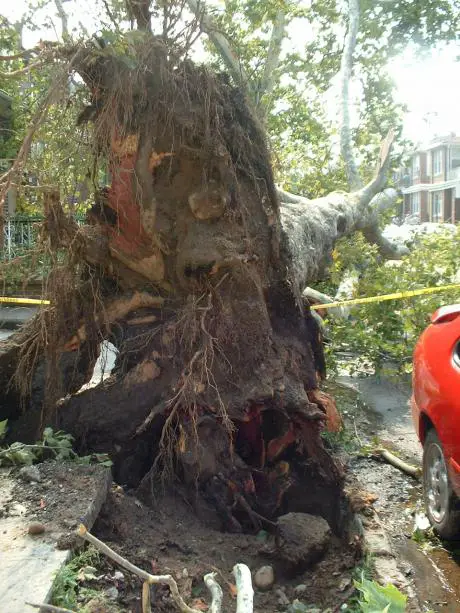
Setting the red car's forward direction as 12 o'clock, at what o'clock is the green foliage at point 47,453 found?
The green foliage is roughly at 4 o'clock from the red car.

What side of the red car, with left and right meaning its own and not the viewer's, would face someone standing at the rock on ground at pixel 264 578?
right

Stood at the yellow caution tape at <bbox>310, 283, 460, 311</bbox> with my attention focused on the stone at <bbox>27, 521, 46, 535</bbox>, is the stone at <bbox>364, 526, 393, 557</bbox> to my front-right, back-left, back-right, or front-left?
front-left

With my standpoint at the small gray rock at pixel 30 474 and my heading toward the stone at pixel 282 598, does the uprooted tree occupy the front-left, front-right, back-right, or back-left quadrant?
front-left

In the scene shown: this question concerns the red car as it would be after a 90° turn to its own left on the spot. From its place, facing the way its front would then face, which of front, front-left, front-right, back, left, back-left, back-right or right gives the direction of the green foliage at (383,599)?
back-right

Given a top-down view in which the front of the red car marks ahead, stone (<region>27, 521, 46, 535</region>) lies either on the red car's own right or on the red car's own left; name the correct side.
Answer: on the red car's own right

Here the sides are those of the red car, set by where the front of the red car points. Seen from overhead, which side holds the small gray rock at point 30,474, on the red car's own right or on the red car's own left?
on the red car's own right

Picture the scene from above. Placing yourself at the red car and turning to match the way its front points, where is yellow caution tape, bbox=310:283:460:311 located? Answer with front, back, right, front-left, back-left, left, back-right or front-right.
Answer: back-left

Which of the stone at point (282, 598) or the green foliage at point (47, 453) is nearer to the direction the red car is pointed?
the stone

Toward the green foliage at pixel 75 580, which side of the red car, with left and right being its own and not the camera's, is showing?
right

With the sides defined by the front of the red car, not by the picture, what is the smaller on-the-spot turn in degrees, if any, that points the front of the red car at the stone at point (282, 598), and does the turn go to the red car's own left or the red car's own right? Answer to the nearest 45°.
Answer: approximately 90° to the red car's own right

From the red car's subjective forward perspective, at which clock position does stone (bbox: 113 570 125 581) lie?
The stone is roughly at 3 o'clock from the red car.

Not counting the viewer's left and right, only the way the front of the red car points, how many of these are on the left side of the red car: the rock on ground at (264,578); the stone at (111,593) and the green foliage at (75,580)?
0

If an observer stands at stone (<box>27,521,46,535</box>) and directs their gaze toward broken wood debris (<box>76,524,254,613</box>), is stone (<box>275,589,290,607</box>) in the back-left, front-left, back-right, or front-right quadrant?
front-left
